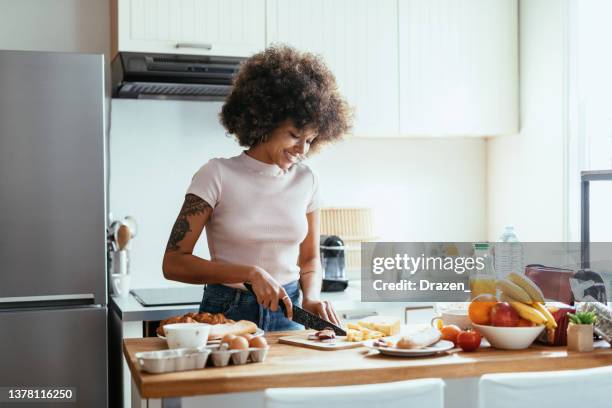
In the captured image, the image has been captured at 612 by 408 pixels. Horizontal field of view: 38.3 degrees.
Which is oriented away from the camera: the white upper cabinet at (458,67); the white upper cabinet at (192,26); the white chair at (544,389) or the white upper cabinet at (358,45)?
the white chair

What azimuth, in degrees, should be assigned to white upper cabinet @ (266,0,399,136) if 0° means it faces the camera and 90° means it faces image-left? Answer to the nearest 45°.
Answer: approximately 0°

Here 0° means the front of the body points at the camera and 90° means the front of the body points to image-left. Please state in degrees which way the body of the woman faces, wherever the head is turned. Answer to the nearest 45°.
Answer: approximately 315°

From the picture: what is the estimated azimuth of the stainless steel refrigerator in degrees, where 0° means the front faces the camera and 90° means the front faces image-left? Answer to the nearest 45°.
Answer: approximately 0°

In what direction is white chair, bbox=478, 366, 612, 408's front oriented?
away from the camera

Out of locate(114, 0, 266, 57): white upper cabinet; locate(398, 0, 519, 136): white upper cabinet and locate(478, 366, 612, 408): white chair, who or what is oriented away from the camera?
the white chair
